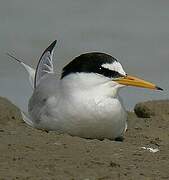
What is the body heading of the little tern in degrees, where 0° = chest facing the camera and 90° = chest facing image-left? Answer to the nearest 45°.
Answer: approximately 315°

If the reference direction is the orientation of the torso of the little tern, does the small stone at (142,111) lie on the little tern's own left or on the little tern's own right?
on the little tern's own left
